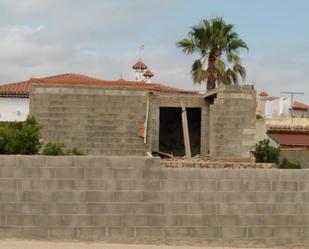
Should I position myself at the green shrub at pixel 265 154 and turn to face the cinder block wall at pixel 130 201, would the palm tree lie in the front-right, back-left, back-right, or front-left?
back-right

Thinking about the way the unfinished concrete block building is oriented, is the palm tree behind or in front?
behind

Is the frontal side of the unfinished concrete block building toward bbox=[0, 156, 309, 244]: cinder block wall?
yes

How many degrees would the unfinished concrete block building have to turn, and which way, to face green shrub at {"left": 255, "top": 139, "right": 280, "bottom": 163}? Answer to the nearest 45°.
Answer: approximately 90° to its left

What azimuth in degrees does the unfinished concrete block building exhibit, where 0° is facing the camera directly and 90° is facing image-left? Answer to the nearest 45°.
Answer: approximately 0°

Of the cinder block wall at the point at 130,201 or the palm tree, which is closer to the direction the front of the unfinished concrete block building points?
the cinder block wall
